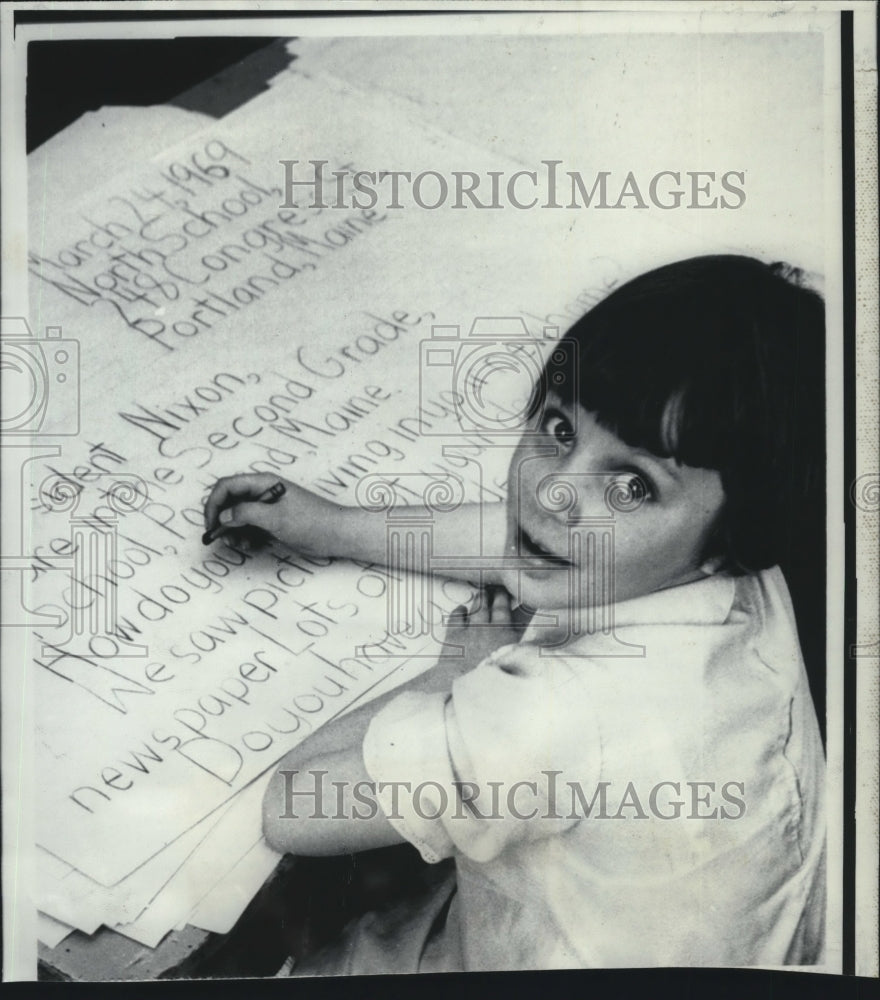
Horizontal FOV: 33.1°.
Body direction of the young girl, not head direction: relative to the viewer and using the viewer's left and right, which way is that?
facing away from the viewer and to the left of the viewer
